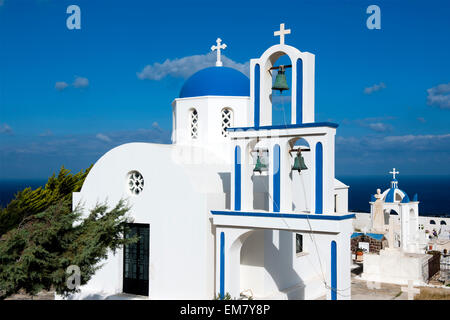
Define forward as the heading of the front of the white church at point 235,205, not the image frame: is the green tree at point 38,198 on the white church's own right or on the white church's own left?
on the white church's own right

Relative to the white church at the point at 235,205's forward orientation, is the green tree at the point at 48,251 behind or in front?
in front
